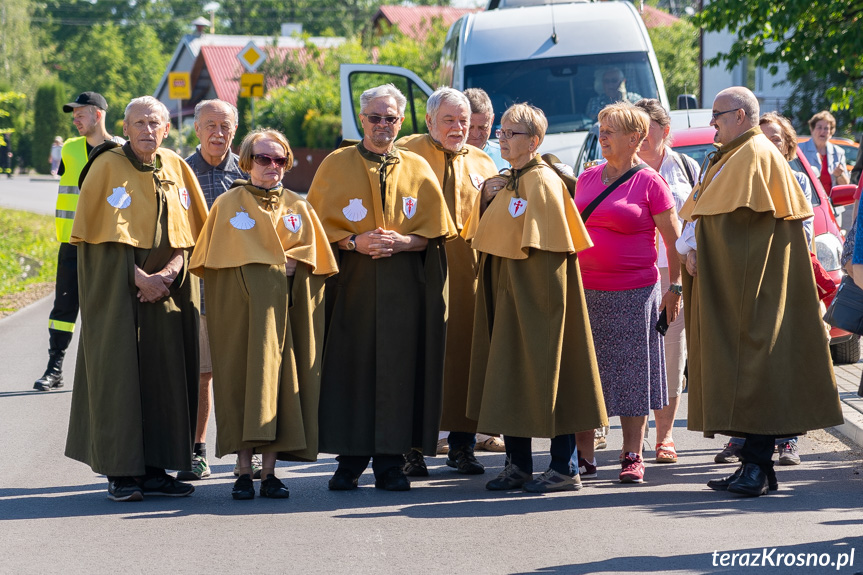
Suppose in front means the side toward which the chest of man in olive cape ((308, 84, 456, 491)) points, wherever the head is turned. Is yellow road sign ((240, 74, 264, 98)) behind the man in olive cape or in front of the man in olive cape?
behind

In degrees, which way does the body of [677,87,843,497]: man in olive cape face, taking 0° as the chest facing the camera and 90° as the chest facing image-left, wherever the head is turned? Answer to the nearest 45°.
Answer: approximately 90°

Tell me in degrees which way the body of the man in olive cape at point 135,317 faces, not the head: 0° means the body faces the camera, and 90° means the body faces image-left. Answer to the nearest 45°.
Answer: approximately 315°

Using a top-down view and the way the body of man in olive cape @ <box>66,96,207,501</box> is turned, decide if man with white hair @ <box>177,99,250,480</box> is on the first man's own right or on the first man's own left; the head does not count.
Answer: on the first man's own left

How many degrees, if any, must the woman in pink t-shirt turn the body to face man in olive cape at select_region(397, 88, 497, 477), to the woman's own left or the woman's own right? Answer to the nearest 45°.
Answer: approximately 45° to the woman's own right

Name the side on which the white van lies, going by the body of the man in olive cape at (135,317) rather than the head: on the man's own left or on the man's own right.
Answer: on the man's own left

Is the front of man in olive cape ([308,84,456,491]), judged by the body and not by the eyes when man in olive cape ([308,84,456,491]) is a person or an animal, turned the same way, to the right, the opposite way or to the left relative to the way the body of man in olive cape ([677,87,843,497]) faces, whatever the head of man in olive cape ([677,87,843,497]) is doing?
to the left

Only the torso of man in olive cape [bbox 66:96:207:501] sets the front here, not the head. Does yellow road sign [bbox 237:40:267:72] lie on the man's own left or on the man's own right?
on the man's own left

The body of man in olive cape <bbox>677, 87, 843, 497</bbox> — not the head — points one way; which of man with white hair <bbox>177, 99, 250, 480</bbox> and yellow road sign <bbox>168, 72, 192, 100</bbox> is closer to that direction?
the man with white hair

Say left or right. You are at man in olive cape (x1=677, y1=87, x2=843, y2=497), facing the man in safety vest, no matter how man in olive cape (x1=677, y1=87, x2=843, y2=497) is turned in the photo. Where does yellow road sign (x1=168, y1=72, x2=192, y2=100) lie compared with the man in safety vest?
right

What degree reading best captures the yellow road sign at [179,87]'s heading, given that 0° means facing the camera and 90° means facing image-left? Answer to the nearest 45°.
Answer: approximately 0°
